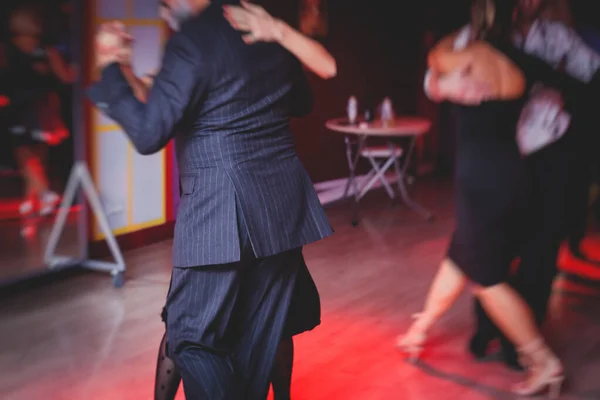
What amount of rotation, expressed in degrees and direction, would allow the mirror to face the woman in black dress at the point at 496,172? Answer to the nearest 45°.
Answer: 0° — it already faces them

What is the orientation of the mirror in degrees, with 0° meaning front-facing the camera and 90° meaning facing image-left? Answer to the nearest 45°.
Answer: approximately 315°

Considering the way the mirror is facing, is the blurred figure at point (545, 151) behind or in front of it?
in front

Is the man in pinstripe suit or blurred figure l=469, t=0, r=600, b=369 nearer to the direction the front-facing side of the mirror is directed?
the blurred figure
